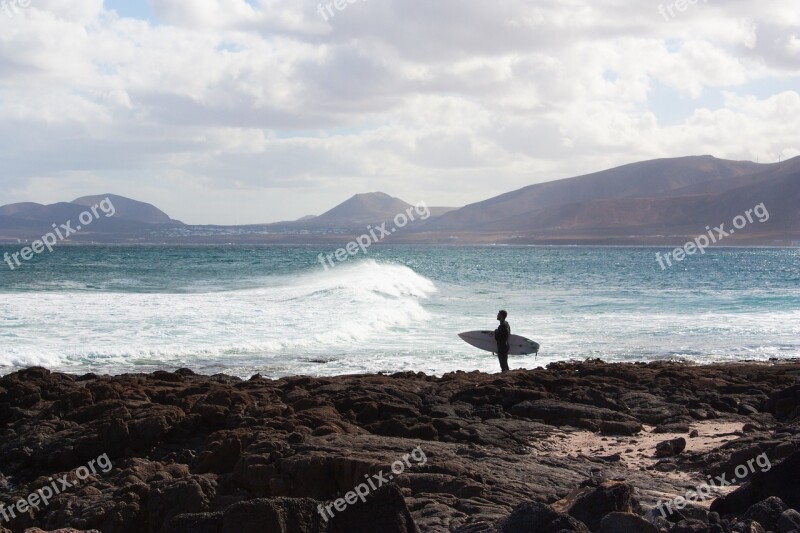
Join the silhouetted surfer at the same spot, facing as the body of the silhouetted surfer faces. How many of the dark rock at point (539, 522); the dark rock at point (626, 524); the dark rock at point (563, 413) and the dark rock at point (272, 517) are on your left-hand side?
4

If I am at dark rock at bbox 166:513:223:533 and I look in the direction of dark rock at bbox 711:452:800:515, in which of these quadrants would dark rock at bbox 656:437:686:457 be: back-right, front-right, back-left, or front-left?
front-left

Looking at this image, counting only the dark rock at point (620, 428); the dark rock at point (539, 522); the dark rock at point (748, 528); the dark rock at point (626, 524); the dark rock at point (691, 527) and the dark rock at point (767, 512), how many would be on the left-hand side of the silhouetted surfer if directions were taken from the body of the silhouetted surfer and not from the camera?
6

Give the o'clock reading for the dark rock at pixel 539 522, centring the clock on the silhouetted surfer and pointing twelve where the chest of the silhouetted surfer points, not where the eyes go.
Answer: The dark rock is roughly at 9 o'clock from the silhouetted surfer.

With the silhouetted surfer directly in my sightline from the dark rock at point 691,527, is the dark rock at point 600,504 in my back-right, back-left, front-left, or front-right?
front-left

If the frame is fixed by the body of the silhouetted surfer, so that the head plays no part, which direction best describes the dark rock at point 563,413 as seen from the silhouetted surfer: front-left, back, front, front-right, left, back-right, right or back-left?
left

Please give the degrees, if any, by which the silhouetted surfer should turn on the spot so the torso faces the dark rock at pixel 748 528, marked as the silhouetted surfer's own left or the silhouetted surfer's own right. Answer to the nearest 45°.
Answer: approximately 90° to the silhouetted surfer's own left

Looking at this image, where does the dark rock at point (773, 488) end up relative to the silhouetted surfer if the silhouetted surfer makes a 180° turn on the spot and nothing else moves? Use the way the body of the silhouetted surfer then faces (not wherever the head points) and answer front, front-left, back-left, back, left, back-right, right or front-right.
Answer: right

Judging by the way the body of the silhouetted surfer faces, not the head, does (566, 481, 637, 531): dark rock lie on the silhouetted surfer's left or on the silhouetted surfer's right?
on the silhouetted surfer's left

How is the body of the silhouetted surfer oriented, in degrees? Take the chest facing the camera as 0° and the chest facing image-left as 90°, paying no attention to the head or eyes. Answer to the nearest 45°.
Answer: approximately 90°

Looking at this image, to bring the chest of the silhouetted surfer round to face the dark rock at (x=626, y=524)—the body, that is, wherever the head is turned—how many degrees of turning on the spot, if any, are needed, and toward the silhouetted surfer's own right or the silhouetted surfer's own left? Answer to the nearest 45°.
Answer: approximately 90° to the silhouetted surfer's own left

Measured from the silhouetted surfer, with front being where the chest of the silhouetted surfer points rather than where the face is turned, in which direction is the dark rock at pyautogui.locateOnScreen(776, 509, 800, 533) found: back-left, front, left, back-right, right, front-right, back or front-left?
left

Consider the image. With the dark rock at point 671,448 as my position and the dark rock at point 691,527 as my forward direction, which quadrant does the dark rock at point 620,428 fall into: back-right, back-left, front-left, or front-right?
back-right
